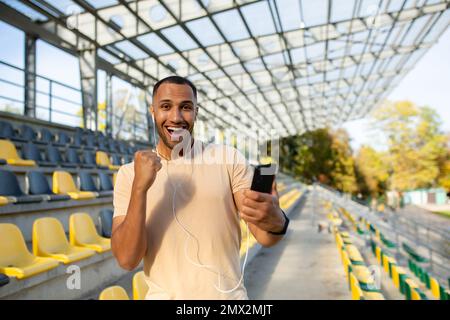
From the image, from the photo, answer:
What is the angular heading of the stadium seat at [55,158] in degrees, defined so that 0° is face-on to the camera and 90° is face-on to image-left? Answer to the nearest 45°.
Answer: approximately 315°

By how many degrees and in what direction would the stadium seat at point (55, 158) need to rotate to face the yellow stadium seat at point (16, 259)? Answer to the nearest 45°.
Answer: approximately 45° to its right

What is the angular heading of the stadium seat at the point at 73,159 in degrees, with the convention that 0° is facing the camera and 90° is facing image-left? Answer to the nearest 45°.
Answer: approximately 315°

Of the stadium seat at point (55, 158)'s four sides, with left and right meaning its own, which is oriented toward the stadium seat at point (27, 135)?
back

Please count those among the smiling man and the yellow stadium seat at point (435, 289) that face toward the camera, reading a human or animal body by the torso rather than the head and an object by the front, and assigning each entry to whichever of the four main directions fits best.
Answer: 1

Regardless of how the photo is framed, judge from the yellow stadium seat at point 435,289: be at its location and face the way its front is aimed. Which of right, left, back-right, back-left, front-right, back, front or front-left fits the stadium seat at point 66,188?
back-right
